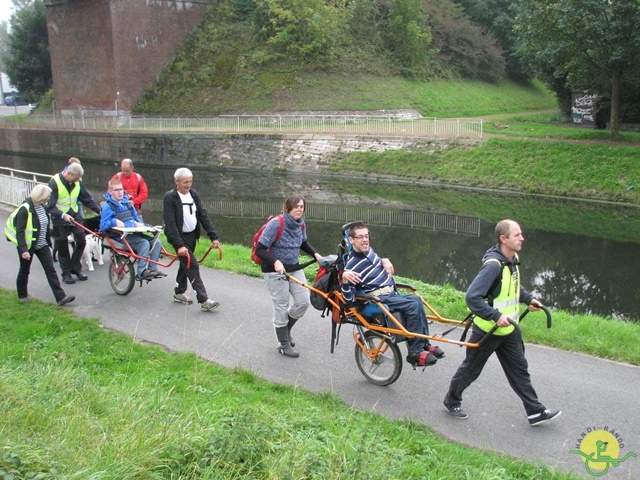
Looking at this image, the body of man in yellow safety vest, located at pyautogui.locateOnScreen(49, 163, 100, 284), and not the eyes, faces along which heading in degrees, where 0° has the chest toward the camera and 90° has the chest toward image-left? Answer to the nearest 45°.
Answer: approximately 315°

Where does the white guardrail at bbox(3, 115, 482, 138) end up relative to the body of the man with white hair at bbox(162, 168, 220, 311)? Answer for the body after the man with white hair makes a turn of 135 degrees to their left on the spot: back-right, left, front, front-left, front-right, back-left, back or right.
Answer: front

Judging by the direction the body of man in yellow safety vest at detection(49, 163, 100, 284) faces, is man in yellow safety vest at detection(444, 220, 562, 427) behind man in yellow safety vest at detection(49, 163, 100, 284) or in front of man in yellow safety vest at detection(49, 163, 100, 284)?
in front

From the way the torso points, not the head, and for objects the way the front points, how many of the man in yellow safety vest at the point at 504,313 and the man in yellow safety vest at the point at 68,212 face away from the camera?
0

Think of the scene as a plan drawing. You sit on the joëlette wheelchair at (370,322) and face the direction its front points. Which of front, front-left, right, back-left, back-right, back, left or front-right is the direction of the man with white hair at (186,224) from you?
back

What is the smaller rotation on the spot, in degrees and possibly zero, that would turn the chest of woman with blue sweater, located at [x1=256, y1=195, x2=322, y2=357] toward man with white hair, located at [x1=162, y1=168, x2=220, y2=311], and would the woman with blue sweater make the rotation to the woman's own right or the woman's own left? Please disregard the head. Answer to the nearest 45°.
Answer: approximately 180°

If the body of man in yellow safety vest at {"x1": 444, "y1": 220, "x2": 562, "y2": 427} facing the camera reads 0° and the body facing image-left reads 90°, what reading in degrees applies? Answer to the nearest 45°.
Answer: approximately 270°

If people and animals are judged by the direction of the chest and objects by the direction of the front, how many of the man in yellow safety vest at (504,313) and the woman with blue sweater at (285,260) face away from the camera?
0

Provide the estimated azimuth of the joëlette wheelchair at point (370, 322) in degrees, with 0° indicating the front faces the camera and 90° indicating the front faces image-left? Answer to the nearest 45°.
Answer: approximately 315°

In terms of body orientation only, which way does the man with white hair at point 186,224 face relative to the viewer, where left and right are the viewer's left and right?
facing the viewer and to the right of the viewer

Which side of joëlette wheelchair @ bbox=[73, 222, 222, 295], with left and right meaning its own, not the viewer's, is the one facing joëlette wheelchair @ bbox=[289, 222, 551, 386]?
front

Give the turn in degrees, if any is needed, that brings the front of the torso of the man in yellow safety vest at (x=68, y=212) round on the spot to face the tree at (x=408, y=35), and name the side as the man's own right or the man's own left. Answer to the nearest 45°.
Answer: approximately 90° to the man's own left

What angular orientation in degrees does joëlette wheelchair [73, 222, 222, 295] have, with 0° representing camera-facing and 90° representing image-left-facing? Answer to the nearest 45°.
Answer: approximately 315°

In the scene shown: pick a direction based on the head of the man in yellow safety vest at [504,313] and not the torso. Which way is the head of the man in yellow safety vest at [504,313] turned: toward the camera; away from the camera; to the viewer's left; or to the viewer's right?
to the viewer's right

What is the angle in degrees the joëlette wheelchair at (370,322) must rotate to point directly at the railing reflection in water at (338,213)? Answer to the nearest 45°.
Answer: approximately 135° to its left
